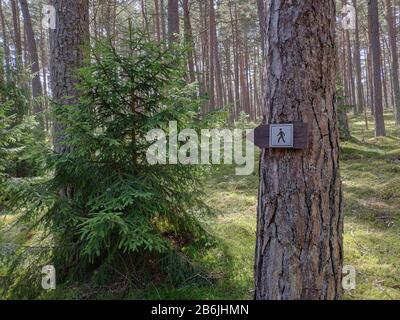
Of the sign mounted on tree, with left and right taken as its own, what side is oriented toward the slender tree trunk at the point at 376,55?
back

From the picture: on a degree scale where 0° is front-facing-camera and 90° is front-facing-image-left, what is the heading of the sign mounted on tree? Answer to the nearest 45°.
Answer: approximately 0°
